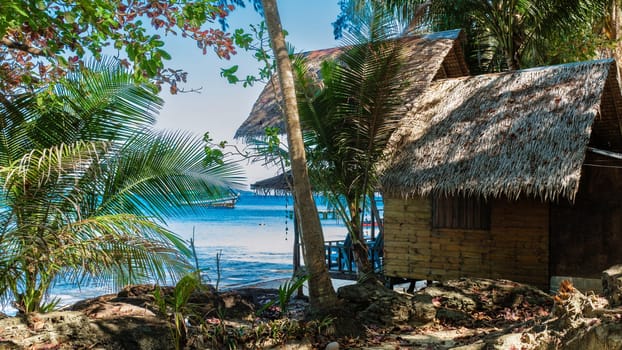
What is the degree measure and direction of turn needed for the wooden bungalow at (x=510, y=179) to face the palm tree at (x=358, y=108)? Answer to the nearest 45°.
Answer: approximately 90° to its right

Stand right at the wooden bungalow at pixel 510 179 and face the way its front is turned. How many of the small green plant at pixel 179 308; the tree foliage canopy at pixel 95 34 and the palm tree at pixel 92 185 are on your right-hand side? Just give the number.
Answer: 3

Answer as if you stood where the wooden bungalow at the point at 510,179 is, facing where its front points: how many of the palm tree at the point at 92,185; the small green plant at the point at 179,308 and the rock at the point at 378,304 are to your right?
3

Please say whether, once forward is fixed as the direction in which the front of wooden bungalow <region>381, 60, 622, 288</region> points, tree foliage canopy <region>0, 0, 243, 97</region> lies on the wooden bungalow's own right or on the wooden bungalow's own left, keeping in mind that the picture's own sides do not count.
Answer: on the wooden bungalow's own right

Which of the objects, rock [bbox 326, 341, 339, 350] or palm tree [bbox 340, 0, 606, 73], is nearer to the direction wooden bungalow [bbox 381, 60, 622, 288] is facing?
the rock

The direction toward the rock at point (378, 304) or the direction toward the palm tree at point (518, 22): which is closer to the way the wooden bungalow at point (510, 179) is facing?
the rock

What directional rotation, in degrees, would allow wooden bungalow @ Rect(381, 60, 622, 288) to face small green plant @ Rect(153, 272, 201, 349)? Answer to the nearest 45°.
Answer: approximately 90° to its right

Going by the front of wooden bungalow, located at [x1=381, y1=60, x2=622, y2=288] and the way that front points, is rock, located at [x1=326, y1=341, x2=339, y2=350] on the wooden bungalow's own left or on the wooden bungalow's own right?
on the wooden bungalow's own right

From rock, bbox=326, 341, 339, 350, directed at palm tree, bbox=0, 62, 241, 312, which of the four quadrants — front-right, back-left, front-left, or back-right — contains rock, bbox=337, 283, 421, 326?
front-right
